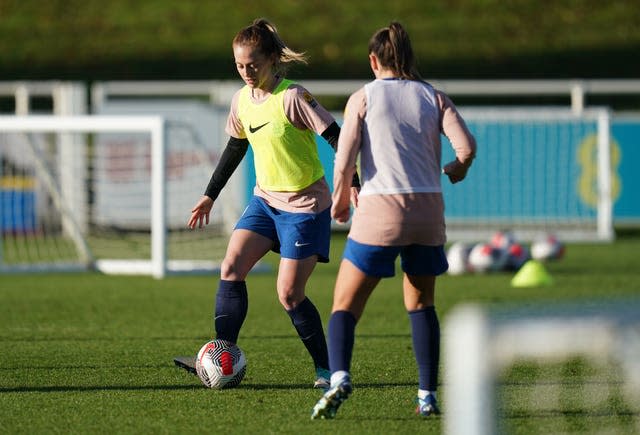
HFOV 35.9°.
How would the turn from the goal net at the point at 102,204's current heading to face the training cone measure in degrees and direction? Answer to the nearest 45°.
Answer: approximately 90° to its left

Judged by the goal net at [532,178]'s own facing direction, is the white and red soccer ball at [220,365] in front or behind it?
in front

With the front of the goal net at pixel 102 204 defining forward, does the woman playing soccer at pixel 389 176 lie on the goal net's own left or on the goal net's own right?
on the goal net's own left

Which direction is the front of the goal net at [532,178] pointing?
toward the camera

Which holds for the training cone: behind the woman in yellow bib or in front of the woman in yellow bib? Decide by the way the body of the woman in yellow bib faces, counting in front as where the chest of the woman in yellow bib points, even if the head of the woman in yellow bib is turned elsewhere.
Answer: behind

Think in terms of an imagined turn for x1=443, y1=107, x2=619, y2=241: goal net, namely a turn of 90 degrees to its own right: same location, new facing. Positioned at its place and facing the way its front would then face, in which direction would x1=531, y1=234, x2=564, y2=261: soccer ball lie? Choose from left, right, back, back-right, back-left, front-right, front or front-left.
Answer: left

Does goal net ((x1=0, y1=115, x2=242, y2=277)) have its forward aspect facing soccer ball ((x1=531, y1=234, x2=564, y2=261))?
no

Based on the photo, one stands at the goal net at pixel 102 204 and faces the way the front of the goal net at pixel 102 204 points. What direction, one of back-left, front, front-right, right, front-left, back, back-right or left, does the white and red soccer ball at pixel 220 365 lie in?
front-left

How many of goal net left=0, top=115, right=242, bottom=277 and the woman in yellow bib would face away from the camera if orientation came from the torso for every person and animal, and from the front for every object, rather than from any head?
0

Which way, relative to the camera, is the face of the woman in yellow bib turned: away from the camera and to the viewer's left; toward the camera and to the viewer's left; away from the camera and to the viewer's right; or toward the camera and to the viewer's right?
toward the camera and to the viewer's left

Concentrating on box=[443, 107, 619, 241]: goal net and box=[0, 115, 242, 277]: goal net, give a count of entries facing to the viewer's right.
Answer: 0

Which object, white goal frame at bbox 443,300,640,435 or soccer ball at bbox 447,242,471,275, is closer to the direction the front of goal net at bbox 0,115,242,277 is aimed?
the white goal frame

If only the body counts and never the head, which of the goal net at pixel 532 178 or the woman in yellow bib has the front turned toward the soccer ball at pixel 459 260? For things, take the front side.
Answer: the goal net

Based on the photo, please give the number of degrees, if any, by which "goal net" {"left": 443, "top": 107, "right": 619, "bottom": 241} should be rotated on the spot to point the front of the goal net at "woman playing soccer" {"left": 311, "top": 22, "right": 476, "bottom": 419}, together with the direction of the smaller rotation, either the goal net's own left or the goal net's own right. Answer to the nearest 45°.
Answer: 0° — it already faces them

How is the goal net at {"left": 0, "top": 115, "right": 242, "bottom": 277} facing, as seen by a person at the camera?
facing the viewer and to the left of the viewer

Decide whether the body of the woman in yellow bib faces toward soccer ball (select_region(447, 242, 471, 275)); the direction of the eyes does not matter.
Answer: no

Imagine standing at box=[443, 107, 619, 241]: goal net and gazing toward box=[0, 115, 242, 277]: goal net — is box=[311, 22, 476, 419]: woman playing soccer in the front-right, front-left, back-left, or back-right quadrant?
front-left

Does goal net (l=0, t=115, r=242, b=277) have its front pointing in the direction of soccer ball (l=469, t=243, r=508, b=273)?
no

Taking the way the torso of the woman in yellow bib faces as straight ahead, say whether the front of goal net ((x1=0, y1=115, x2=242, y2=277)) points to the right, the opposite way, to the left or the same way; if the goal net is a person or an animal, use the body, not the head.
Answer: the same way
